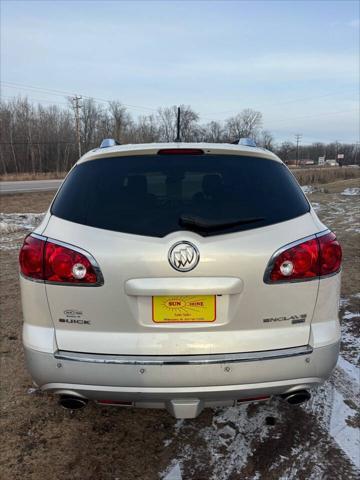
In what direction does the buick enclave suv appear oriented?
away from the camera
